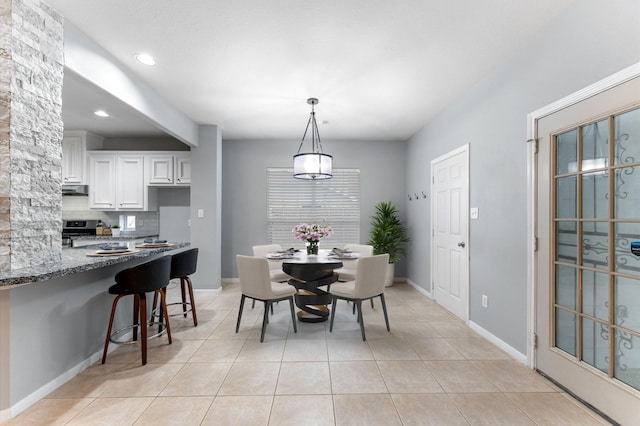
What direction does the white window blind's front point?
toward the camera

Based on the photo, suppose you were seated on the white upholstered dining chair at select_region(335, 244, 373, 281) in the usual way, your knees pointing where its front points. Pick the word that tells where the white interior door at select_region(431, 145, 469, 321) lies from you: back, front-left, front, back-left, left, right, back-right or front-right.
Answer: back-left

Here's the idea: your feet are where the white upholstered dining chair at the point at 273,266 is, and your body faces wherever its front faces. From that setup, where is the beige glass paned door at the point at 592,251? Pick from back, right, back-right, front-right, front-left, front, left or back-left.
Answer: front

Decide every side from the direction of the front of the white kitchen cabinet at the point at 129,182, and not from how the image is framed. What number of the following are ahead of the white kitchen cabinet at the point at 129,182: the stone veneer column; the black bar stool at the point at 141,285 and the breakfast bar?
3

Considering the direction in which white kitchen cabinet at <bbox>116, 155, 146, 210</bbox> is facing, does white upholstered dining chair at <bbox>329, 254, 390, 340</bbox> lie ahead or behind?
ahead

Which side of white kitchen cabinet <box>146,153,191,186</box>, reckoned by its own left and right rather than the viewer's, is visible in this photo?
front

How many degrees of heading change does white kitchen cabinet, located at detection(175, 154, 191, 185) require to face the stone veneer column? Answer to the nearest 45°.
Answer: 0° — it already faces it

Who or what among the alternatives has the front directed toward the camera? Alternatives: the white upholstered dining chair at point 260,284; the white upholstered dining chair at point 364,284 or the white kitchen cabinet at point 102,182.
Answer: the white kitchen cabinet

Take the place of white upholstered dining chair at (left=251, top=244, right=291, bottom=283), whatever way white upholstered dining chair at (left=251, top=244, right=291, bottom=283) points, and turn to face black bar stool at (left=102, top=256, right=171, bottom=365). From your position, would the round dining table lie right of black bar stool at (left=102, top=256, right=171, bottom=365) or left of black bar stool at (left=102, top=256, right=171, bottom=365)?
left

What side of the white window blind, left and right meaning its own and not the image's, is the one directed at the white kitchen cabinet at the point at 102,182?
right

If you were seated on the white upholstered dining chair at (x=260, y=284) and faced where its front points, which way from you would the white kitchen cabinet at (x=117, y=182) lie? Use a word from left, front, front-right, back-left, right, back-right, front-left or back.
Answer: left

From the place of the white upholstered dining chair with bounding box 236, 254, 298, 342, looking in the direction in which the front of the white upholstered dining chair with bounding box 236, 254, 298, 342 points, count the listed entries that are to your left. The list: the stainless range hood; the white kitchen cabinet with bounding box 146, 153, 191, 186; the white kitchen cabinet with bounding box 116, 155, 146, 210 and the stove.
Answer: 4

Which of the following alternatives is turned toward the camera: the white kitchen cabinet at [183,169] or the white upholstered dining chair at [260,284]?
the white kitchen cabinet

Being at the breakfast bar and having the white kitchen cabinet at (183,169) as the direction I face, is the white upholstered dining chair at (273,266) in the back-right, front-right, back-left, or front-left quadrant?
front-right

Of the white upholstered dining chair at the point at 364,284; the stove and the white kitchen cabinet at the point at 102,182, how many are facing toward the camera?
2

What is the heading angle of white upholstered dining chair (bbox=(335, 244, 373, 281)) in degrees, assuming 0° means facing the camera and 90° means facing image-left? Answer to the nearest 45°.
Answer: approximately 45°

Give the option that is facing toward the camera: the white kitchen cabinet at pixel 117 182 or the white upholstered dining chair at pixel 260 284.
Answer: the white kitchen cabinet
